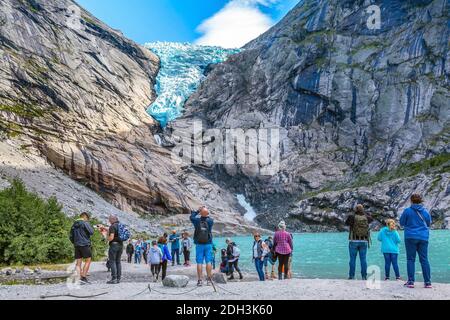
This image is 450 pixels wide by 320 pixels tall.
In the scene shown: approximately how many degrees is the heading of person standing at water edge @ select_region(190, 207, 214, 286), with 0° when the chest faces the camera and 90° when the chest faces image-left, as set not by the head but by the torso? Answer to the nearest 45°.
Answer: approximately 180°

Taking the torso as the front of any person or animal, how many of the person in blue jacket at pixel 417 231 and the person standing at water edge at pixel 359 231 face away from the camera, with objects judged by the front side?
2

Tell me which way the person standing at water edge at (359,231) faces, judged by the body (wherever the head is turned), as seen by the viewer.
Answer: away from the camera

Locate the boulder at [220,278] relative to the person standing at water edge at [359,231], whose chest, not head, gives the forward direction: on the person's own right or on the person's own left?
on the person's own left

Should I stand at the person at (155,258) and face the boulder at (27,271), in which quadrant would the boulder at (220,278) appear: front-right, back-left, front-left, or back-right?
back-left

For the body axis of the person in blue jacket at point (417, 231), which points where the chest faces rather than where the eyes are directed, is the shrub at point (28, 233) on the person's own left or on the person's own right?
on the person's own left

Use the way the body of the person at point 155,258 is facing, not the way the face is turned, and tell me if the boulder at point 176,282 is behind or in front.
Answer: behind

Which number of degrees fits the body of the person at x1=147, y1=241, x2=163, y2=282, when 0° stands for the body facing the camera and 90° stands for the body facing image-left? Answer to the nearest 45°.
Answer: approximately 180°

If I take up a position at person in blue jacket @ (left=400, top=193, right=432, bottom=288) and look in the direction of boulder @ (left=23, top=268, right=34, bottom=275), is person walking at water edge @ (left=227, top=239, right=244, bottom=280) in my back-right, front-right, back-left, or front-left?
front-right

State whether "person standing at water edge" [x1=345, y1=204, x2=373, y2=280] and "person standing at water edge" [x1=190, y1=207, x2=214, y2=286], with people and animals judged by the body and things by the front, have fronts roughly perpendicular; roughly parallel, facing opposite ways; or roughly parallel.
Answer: roughly parallel

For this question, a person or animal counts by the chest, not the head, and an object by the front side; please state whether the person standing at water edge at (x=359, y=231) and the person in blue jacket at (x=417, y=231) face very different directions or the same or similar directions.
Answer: same or similar directions

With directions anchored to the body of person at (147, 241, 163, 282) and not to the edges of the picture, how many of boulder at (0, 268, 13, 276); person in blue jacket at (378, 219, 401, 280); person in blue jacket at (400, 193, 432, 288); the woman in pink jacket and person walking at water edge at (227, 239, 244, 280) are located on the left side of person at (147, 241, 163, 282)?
1

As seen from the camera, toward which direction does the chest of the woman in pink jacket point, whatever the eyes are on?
away from the camera
